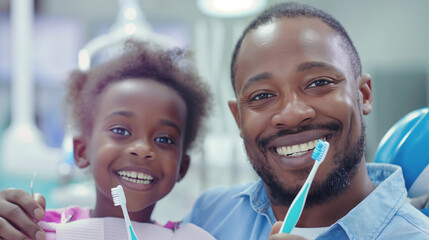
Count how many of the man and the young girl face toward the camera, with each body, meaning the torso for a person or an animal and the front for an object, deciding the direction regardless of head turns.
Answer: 2

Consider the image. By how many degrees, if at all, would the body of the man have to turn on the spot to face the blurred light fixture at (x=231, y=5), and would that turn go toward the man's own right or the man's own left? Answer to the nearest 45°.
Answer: approximately 180°

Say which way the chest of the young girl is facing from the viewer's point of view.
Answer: toward the camera

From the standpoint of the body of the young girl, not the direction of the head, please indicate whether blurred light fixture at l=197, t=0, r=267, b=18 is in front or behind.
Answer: behind

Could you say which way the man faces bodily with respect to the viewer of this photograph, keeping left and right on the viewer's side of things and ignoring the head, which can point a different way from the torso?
facing the viewer
